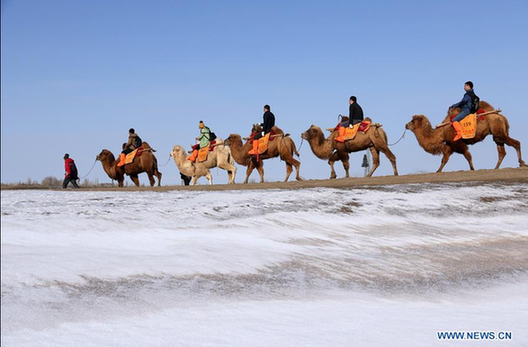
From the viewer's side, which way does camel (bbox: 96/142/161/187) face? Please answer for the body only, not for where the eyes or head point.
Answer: to the viewer's left

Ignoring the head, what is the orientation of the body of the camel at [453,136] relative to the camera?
to the viewer's left

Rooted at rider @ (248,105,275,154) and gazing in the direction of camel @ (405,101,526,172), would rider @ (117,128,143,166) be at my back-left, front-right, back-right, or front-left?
back-left

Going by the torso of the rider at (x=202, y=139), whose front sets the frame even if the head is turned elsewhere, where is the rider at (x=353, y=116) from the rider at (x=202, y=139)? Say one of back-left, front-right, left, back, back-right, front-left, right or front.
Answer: back-left

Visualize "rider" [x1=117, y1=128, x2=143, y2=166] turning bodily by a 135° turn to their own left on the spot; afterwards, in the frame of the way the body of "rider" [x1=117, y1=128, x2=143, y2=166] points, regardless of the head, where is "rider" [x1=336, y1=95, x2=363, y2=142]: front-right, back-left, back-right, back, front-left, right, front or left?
front

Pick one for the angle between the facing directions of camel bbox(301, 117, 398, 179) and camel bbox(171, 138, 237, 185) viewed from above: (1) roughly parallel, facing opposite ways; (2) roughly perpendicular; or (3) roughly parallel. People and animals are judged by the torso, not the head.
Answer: roughly parallel

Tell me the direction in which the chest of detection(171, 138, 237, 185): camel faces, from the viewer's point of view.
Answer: to the viewer's left

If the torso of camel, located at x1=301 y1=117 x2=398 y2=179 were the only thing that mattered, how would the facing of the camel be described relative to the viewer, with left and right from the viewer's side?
facing to the left of the viewer

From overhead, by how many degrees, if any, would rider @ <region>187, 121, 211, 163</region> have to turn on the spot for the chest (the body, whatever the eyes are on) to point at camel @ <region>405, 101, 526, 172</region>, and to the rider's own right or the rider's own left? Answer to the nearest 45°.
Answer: approximately 135° to the rider's own left

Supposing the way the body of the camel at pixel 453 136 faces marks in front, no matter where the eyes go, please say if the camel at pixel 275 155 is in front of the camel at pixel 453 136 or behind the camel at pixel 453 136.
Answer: in front

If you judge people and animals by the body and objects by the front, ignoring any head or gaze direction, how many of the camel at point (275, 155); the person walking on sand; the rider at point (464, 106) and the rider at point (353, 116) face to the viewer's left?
4

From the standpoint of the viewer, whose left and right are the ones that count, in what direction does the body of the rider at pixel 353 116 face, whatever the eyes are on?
facing to the left of the viewer

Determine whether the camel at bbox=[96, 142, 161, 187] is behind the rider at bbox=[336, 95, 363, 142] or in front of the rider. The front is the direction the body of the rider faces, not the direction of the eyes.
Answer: in front

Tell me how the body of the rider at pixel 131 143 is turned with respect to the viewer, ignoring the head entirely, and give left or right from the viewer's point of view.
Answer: facing to the left of the viewer

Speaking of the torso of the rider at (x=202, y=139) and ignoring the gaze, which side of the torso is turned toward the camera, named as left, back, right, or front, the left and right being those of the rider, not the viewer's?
left

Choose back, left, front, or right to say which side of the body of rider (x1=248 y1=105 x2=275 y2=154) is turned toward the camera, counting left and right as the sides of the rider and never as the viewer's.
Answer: left
